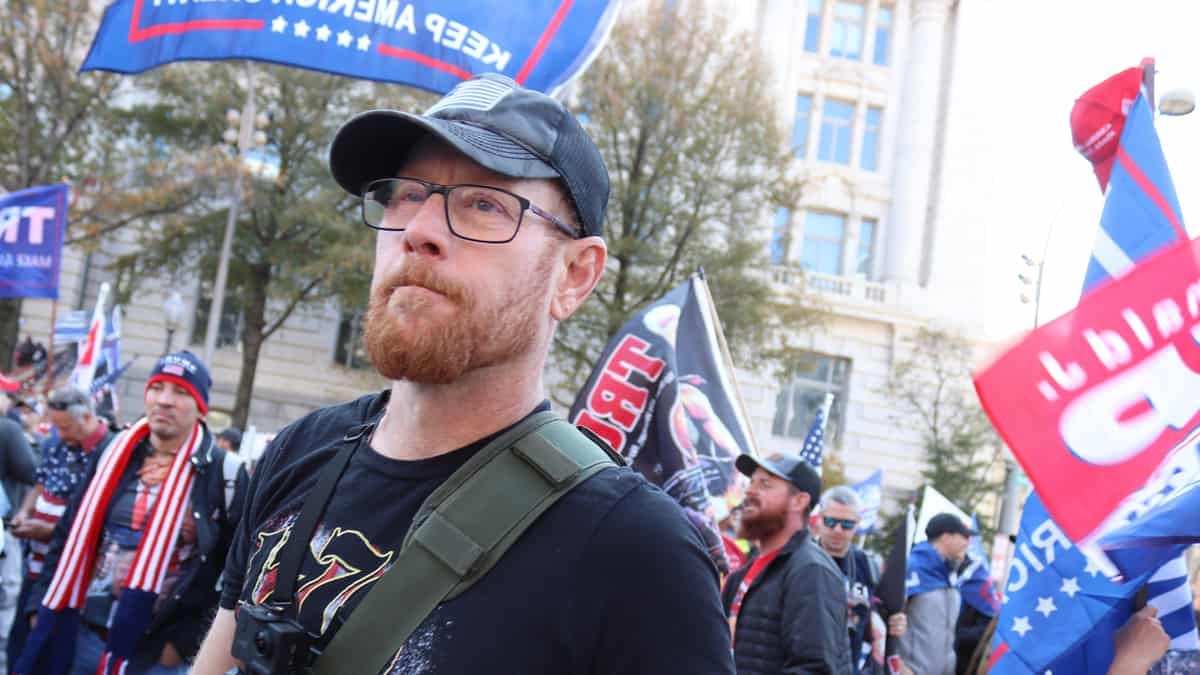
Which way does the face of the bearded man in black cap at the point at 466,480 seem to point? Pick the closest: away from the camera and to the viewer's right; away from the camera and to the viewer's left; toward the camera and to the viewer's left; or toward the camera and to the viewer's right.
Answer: toward the camera and to the viewer's left

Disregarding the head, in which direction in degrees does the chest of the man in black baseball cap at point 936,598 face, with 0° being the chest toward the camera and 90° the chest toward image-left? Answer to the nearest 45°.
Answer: approximately 270°

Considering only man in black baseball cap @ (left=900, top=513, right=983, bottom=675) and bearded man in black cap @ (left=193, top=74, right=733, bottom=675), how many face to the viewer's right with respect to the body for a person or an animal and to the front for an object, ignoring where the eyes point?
1

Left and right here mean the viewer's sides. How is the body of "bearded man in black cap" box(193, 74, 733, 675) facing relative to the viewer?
facing the viewer and to the left of the viewer
